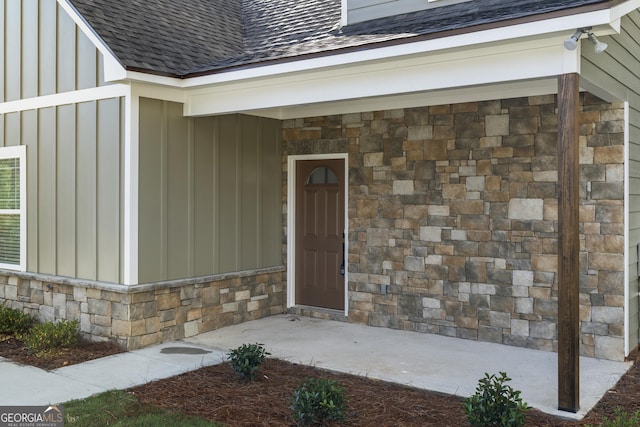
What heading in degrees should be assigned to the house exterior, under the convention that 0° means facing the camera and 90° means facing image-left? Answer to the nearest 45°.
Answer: approximately 45°

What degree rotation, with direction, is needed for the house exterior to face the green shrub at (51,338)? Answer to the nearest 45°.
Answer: approximately 45° to its right
